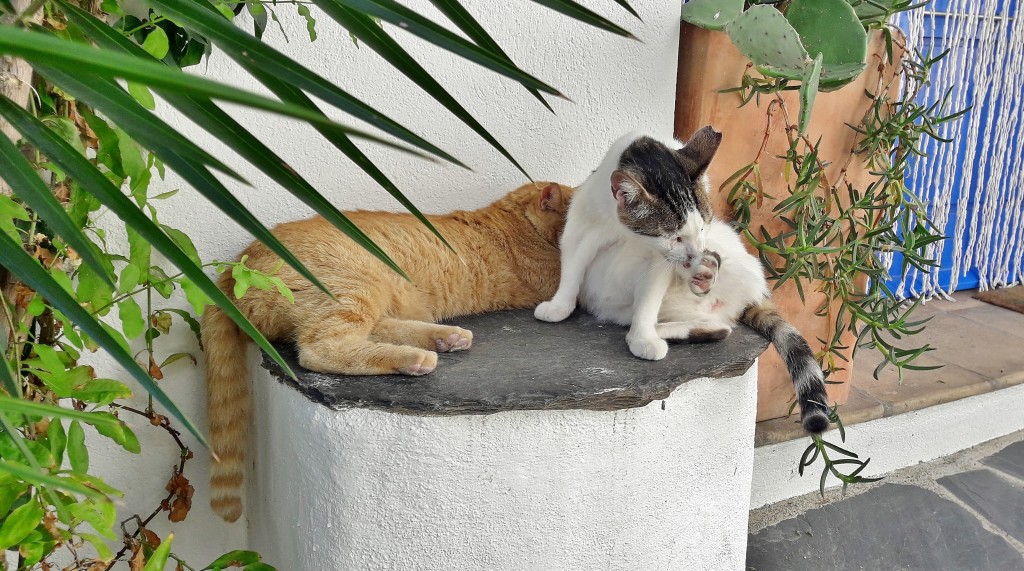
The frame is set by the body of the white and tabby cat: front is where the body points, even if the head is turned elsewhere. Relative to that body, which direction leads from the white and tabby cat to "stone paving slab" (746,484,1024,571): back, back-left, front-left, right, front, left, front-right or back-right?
back

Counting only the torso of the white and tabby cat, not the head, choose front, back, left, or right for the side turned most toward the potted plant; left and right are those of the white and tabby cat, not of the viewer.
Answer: back

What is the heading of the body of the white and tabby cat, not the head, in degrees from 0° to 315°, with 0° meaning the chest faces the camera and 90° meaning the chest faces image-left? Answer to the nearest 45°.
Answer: approximately 45°

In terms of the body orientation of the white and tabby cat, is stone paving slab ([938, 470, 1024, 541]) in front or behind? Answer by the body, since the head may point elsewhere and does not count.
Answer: behind
